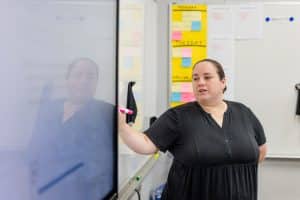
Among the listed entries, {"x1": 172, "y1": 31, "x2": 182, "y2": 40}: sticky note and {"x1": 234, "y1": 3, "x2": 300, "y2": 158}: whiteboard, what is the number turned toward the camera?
2

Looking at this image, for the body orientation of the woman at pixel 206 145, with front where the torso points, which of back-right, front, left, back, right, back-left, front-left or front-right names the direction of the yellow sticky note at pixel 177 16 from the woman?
back

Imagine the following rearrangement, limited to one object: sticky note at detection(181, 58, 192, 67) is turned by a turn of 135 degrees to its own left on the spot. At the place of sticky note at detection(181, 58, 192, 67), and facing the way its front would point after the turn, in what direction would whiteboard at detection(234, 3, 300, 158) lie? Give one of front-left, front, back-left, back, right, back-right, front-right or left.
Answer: front-right

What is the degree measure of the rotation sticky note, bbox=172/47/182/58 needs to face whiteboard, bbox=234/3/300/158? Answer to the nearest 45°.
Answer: approximately 90° to its left

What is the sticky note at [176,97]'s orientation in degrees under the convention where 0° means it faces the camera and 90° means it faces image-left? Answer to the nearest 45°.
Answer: approximately 0°

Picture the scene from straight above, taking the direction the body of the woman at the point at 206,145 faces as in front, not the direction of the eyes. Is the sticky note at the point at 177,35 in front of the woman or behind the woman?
behind

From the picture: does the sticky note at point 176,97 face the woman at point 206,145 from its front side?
yes
